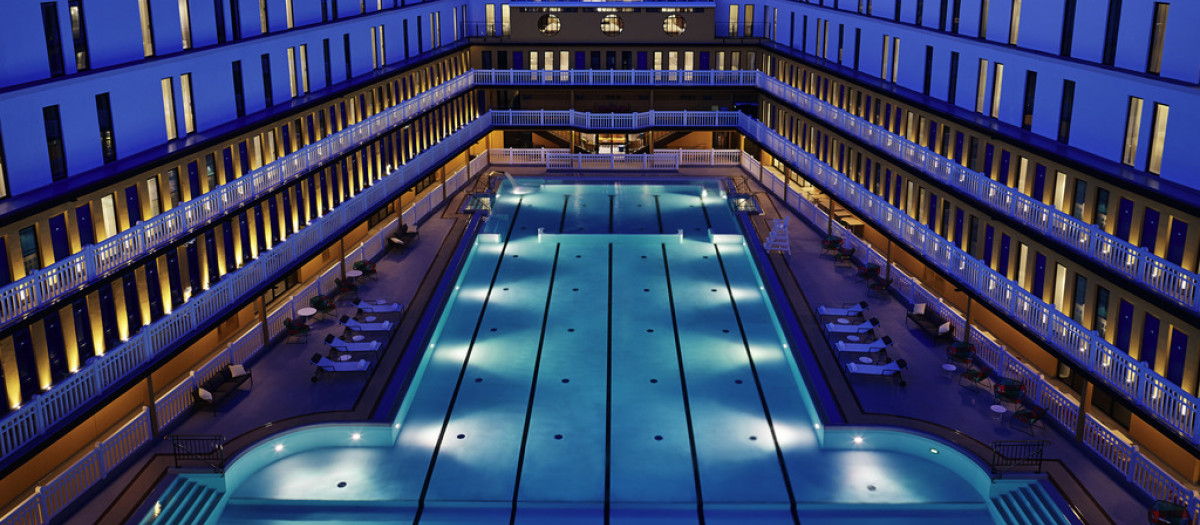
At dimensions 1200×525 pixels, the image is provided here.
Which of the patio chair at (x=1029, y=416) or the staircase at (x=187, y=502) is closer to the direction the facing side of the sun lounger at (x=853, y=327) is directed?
the staircase

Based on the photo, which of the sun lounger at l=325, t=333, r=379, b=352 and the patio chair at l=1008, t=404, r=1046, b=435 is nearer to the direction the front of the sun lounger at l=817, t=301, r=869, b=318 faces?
the sun lounger

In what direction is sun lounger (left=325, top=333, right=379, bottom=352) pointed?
to the viewer's right

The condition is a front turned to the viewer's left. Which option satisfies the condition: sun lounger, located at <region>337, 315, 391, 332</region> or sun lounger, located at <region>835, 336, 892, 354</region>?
sun lounger, located at <region>835, 336, 892, 354</region>

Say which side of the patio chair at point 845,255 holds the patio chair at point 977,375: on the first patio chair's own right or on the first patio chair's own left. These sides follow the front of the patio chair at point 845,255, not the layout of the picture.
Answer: on the first patio chair's own left

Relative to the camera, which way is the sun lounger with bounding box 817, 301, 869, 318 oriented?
to the viewer's left

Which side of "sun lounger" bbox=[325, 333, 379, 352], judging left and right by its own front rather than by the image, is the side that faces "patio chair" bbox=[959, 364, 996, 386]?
front

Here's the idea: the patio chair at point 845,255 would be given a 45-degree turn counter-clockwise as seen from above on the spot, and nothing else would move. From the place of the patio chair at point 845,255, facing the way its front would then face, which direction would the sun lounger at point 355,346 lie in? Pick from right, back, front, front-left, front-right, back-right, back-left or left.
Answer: front-right

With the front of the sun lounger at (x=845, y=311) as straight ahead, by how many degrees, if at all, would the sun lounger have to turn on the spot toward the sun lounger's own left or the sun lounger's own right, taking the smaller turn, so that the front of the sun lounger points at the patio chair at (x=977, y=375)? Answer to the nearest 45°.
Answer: approximately 135° to the sun lounger's own left

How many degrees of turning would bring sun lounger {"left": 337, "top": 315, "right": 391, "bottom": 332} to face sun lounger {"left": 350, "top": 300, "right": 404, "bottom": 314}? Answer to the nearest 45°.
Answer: approximately 90° to its left

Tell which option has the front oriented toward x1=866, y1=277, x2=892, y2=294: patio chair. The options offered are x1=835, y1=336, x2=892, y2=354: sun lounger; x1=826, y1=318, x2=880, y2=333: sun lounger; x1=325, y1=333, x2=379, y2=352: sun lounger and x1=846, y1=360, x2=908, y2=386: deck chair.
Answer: x1=325, y1=333, x2=379, y2=352: sun lounger

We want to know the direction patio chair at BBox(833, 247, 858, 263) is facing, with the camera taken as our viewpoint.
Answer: facing the viewer and to the left of the viewer

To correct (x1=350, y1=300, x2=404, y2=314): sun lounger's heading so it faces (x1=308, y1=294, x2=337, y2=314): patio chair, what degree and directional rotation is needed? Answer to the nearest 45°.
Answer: approximately 180°

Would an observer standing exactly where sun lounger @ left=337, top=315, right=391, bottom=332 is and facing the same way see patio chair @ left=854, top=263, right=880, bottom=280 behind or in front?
in front

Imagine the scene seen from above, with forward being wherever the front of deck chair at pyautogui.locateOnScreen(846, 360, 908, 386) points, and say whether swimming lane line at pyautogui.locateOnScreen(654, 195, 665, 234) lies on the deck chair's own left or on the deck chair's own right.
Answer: on the deck chair's own right

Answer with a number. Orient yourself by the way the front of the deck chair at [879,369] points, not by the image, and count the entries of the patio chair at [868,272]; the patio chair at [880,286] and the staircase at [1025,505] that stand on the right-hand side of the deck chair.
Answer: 2

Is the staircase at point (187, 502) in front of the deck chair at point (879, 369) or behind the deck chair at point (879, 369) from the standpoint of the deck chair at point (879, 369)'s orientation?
in front

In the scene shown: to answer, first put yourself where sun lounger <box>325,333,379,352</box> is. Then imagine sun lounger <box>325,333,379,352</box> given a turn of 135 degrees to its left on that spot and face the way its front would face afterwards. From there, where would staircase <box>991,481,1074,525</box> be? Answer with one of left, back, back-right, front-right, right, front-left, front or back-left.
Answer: back

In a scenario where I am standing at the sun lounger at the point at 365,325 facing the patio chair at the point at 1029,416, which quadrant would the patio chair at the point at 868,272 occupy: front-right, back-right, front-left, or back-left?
front-left

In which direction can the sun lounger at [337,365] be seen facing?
to the viewer's right

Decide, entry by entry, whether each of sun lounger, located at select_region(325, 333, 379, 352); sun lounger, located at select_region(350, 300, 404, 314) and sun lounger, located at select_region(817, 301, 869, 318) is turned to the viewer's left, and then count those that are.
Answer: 1

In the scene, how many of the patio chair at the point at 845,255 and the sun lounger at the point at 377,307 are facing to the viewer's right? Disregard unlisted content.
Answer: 1

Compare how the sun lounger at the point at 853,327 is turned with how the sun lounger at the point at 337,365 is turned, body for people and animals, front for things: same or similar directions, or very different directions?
very different directions
